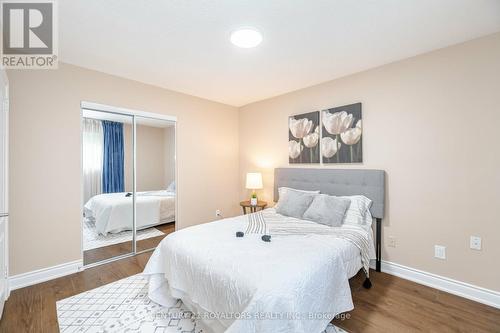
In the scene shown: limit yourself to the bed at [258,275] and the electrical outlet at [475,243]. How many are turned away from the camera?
0

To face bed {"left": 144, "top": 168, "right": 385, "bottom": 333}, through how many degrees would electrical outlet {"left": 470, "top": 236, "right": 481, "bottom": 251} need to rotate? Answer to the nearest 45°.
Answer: approximately 45° to its right

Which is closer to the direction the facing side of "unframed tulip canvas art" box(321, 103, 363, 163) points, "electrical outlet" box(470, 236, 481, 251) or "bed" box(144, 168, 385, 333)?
the bed

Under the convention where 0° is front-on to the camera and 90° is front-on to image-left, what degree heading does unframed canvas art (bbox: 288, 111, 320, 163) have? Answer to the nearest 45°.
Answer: approximately 45°

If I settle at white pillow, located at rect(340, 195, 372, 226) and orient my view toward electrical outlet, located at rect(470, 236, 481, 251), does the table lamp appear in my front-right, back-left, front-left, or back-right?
back-left

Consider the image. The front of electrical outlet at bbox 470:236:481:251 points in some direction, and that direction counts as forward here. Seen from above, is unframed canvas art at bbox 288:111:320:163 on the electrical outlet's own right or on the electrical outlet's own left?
on the electrical outlet's own right
